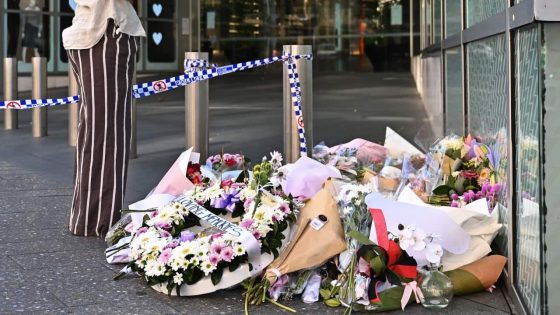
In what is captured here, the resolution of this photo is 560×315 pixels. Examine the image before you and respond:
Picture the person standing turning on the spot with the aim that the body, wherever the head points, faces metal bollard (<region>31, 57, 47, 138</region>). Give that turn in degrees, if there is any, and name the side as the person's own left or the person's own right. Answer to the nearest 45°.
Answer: approximately 90° to the person's own left

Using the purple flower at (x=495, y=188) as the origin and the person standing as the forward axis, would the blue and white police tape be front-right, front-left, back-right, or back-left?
front-right

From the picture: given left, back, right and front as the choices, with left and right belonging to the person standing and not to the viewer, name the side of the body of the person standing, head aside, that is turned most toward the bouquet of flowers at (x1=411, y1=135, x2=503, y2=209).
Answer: front

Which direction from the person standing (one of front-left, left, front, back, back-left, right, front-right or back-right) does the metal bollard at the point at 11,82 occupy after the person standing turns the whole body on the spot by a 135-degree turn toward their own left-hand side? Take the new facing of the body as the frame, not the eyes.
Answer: front-right

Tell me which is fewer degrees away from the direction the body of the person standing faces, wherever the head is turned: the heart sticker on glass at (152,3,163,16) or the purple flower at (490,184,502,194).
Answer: the purple flower

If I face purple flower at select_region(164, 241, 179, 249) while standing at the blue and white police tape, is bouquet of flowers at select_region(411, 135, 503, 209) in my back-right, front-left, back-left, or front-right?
front-left

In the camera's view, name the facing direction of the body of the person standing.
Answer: to the viewer's right

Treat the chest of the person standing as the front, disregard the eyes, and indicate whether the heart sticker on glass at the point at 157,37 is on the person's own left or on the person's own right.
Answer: on the person's own left

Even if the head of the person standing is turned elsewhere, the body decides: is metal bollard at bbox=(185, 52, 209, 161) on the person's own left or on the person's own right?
on the person's own left
